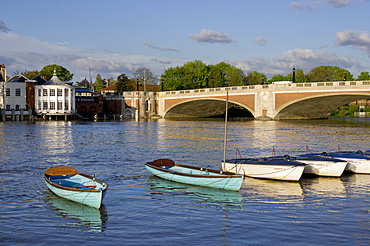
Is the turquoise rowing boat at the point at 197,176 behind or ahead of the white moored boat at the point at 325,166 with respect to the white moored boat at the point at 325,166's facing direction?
behind

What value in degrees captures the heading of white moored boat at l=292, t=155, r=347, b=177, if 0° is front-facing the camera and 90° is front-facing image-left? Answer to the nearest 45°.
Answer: approximately 270°

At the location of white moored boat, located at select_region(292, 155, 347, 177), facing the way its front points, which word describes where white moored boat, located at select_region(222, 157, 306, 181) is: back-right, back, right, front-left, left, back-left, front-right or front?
back-right

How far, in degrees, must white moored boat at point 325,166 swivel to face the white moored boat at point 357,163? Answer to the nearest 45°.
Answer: approximately 45° to its left
